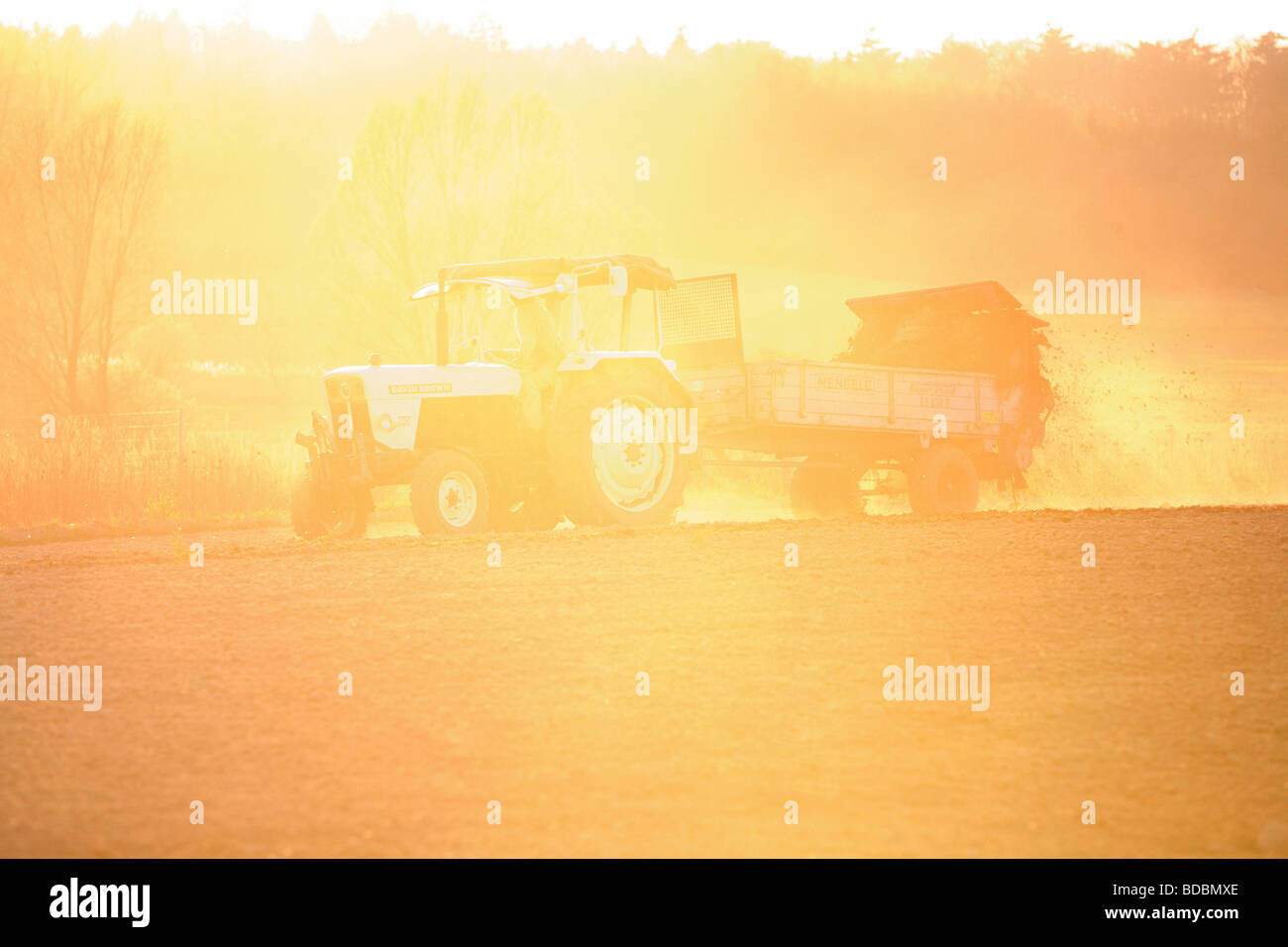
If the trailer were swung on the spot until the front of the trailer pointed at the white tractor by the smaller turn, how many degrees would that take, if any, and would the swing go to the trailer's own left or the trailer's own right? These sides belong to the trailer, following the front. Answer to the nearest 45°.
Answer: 0° — it already faces it

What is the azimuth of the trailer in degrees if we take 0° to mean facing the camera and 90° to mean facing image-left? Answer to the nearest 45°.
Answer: approximately 45°

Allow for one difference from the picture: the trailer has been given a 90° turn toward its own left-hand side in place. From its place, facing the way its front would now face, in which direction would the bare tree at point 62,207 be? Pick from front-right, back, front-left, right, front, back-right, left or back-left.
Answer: back

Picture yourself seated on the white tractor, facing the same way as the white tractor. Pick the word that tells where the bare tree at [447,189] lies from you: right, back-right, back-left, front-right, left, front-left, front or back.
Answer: back-right

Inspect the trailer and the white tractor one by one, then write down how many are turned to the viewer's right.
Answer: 0

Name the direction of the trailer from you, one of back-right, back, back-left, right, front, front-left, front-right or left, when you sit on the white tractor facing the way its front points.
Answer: back

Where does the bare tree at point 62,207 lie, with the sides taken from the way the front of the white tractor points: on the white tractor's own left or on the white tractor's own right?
on the white tractor's own right
